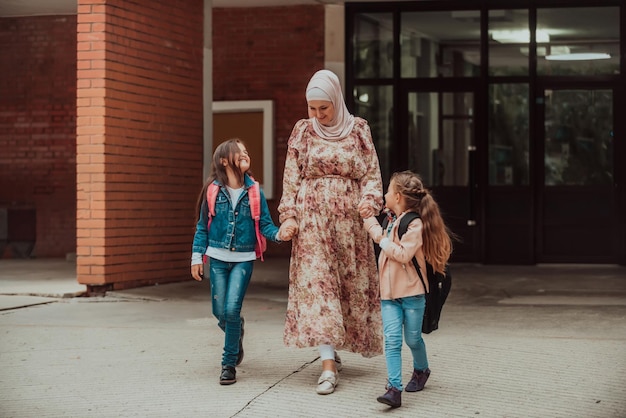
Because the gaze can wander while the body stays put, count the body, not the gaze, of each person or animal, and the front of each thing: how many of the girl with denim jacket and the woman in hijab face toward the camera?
2

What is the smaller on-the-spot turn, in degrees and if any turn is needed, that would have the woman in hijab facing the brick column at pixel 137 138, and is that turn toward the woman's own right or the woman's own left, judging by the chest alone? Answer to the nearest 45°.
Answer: approximately 180°

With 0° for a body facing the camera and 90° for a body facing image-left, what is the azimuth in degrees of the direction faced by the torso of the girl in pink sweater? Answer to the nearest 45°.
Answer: approximately 45°

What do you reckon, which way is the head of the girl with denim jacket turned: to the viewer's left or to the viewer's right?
to the viewer's right

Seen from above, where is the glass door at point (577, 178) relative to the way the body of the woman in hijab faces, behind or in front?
behind

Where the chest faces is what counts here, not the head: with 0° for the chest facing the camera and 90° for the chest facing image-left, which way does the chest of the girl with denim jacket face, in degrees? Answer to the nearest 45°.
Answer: approximately 0°

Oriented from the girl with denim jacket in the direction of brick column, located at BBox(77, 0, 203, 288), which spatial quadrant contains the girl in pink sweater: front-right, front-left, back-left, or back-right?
back-right

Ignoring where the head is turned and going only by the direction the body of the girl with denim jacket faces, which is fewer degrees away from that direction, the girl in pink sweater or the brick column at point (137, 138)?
the girl in pink sweater

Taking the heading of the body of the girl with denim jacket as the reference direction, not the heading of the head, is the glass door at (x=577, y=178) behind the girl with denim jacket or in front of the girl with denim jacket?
behind

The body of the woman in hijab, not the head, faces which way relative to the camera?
toward the camera

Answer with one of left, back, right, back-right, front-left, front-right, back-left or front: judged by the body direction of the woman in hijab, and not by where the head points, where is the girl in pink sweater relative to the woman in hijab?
front-left

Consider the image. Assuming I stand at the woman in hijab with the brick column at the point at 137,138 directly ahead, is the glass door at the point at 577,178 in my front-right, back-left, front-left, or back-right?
front-right

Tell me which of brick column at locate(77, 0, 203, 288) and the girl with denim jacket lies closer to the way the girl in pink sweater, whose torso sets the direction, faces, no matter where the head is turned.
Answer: the girl with denim jacket

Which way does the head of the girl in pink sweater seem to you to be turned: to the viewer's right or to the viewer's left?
to the viewer's left
